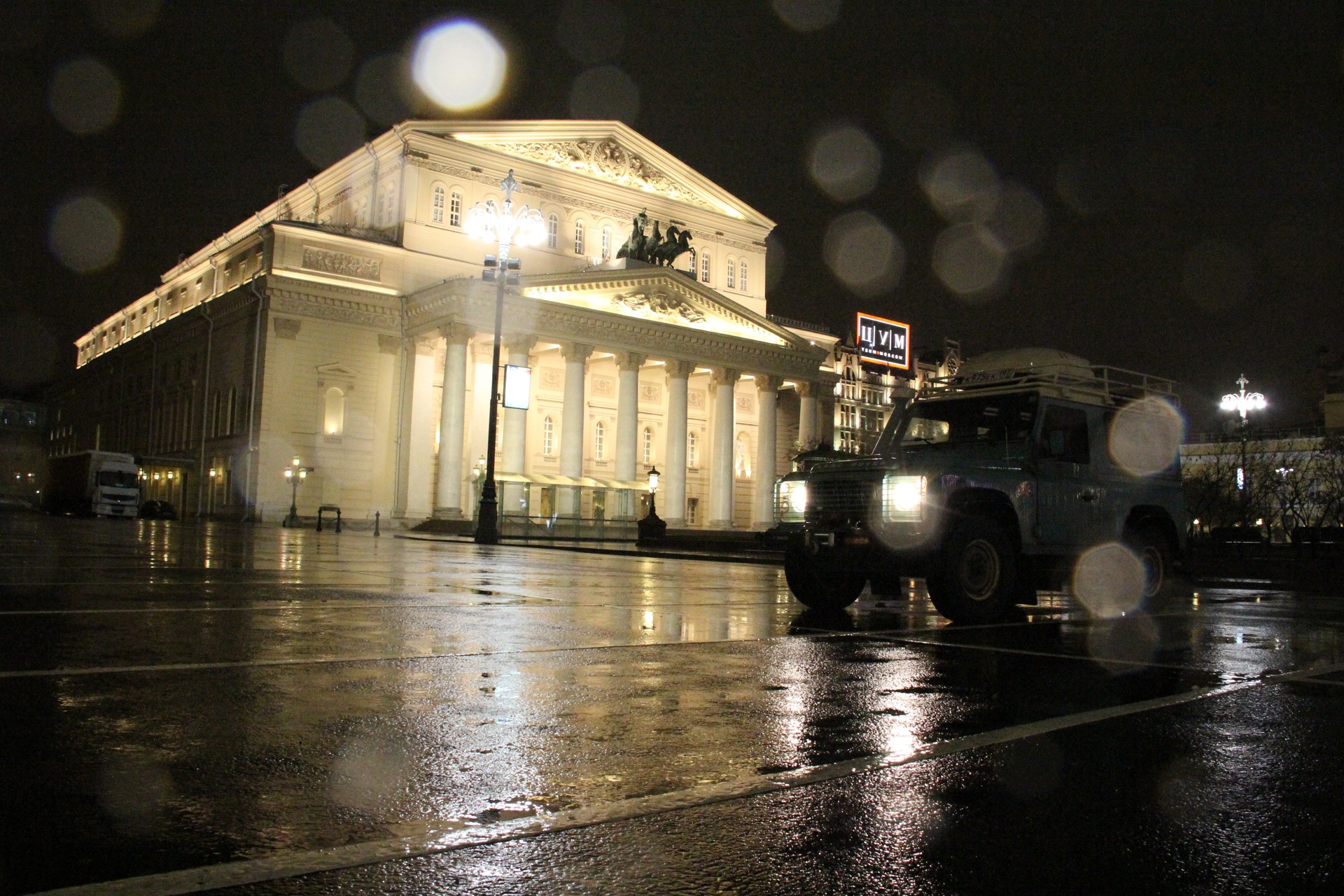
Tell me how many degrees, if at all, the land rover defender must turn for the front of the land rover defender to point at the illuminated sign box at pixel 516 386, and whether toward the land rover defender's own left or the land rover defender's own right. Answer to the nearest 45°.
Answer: approximately 90° to the land rover defender's own right

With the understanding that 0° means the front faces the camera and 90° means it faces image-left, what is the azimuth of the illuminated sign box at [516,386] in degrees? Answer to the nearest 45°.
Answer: approximately 0°

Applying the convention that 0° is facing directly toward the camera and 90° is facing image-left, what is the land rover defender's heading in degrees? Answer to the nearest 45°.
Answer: approximately 45°

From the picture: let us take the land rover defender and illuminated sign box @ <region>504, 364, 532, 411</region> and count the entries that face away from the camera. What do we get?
0

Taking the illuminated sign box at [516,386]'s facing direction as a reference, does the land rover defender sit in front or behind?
in front
